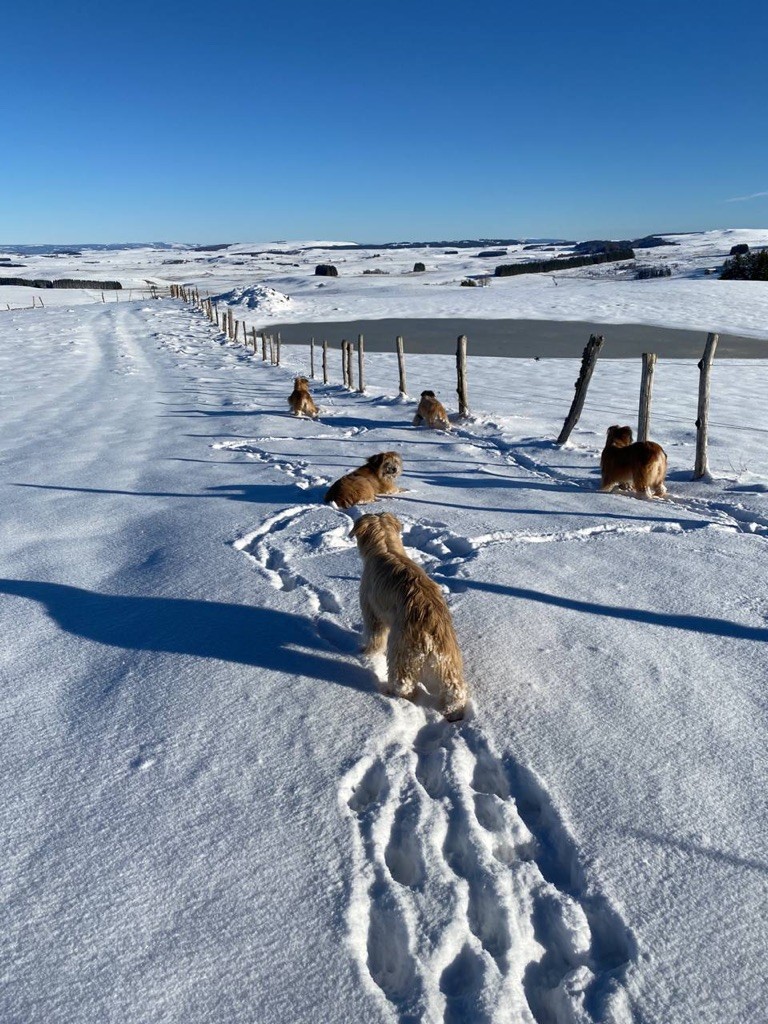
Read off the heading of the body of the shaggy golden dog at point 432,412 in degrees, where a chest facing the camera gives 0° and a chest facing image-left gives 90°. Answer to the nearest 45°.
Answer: approximately 180°

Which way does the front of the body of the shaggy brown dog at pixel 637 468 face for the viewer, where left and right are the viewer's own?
facing away from the viewer and to the left of the viewer

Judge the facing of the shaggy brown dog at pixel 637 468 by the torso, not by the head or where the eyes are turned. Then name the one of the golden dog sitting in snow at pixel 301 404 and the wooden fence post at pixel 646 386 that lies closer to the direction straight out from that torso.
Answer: the golden dog sitting in snow

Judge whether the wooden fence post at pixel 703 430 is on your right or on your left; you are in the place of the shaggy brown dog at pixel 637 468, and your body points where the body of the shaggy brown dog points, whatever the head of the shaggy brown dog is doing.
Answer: on your right

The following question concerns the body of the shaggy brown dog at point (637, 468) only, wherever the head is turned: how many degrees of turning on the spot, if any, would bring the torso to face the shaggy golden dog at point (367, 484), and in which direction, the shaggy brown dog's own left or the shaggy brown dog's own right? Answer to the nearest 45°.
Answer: approximately 90° to the shaggy brown dog's own left

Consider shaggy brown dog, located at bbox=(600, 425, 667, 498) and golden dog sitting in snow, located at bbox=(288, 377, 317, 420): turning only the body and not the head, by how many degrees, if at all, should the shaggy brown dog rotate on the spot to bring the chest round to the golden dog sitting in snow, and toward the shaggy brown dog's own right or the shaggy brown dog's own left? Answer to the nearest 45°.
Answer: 0° — it already faces it
